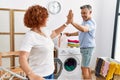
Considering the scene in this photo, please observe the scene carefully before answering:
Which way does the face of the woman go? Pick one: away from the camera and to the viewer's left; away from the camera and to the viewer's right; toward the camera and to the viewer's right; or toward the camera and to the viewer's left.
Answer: away from the camera and to the viewer's right

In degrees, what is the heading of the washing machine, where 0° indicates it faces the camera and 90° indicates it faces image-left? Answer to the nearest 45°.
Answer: approximately 0°

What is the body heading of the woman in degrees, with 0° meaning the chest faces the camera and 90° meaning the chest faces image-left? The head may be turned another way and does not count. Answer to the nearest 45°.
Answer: approximately 315°
